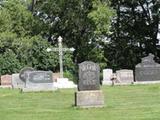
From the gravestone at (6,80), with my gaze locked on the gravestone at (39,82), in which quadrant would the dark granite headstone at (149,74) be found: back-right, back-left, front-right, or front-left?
front-left

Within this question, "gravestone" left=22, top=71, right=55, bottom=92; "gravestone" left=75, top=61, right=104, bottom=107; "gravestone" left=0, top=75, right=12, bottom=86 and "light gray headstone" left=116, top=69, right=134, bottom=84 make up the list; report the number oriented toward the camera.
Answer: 4

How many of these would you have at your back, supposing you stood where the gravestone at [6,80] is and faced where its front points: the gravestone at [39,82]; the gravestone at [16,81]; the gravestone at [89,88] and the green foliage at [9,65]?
1

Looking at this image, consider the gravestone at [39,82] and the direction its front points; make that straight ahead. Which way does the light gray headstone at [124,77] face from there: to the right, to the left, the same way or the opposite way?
the same way

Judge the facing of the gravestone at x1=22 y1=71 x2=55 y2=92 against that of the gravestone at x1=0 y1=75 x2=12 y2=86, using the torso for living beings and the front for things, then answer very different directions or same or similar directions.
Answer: same or similar directions

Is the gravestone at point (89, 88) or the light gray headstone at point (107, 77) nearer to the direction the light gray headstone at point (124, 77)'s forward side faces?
the gravestone

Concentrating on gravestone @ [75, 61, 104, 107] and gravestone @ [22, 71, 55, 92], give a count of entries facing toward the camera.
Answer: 2

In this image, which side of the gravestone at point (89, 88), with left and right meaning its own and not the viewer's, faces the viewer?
front

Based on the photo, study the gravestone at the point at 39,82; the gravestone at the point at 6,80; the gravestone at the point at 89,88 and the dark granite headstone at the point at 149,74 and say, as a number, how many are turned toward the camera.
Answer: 4

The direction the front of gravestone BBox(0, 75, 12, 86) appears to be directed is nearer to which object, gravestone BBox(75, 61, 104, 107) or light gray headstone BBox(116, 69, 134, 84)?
the gravestone

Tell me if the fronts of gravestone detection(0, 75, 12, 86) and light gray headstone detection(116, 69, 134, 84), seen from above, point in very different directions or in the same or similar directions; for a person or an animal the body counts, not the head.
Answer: same or similar directions

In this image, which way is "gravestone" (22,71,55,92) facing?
toward the camera

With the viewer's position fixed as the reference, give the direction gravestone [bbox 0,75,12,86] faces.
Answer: facing the viewer

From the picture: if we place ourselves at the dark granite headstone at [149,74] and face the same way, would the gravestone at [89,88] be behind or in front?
in front

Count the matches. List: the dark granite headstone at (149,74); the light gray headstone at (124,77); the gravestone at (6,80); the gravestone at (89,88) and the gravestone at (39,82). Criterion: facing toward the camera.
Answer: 5

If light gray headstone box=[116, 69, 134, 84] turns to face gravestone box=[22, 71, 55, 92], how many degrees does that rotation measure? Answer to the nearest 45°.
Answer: approximately 45° to its right
